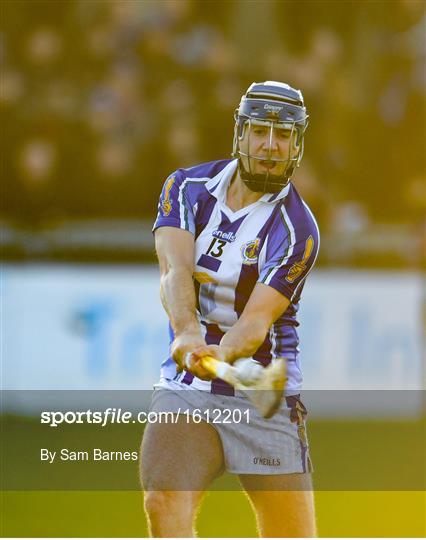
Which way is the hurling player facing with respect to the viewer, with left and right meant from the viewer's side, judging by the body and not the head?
facing the viewer
